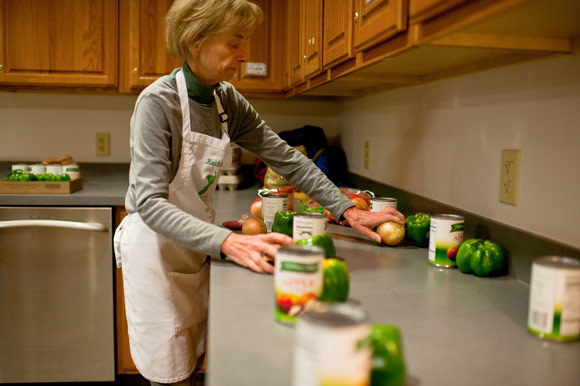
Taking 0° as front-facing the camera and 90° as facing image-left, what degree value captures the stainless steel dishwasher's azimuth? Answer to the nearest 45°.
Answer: approximately 0°

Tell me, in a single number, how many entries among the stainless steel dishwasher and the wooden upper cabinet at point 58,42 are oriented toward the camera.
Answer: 2

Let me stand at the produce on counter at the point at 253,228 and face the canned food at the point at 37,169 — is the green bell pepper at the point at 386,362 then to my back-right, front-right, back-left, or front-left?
back-left

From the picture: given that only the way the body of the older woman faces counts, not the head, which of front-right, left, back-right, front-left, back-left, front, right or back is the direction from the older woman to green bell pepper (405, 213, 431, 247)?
front-left

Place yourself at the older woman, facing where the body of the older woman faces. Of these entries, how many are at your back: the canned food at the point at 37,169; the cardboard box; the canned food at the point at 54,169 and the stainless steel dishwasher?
4

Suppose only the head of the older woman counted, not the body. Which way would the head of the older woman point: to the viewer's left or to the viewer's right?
to the viewer's right

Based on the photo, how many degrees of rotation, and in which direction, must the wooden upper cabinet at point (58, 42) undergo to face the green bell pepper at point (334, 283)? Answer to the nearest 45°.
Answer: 0° — it already faces it

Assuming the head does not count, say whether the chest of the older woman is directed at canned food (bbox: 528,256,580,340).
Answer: yes

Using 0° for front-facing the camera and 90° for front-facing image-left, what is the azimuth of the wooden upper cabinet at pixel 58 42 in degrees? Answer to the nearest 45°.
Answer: approximately 0°

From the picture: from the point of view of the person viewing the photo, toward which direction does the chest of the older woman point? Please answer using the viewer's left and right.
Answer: facing the viewer and to the right of the viewer
